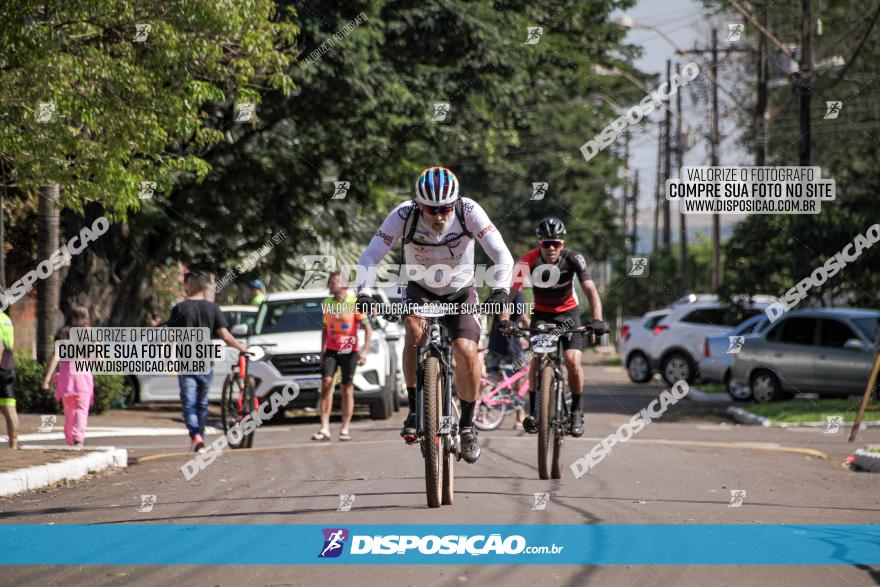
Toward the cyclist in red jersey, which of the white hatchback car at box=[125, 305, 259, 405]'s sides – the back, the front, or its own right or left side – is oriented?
left

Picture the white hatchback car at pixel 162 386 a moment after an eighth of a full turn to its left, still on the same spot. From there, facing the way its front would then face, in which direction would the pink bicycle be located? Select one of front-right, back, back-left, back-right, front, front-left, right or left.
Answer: left

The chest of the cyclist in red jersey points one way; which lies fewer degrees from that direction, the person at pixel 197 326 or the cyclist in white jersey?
the cyclist in white jersey

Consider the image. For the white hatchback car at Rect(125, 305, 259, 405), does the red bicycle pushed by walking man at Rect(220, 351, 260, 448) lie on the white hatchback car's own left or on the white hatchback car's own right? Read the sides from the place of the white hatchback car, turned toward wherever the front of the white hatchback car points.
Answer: on the white hatchback car's own left

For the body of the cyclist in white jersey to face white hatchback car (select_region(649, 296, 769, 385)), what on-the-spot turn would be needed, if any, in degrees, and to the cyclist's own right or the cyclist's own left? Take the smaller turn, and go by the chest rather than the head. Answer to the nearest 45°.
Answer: approximately 180°

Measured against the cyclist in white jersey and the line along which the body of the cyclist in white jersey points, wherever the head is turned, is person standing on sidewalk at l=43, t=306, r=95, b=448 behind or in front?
behind

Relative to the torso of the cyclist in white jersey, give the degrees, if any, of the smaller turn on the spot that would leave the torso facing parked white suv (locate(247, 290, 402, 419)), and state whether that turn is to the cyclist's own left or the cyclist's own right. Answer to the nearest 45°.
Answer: approximately 180°

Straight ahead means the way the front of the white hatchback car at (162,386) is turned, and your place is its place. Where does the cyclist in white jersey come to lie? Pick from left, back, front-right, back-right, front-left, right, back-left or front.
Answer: left

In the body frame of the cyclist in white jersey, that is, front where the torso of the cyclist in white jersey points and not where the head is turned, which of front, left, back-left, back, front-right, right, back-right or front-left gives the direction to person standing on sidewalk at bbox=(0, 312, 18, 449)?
back-right
